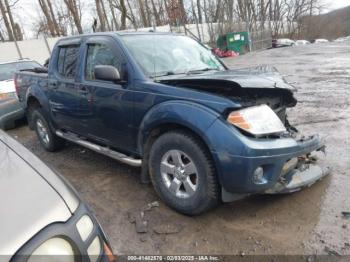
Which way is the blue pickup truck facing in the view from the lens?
facing the viewer and to the right of the viewer

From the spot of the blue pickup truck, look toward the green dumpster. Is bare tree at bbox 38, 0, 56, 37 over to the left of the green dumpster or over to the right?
left

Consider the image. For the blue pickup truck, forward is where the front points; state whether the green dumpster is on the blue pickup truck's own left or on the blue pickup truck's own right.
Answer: on the blue pickup truck's own left

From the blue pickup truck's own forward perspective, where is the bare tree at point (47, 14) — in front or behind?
behind
